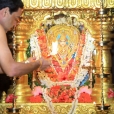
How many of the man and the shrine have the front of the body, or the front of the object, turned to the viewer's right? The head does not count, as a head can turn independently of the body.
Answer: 1

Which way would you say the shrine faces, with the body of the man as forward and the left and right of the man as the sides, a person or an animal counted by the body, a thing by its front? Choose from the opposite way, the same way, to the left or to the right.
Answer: to the right

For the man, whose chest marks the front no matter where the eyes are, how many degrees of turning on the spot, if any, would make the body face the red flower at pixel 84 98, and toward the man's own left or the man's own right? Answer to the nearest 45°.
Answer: approximately 45° to the man's own left

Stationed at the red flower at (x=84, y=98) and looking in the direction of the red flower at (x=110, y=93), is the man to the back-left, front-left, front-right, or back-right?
back-right

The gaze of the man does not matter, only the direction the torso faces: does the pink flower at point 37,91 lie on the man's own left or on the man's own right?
on the man's own left

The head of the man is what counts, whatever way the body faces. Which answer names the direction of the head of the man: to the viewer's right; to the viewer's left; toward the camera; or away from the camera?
to the viewer's right

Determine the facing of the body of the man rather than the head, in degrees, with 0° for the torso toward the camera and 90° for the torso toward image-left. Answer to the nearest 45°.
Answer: approximately 270°
